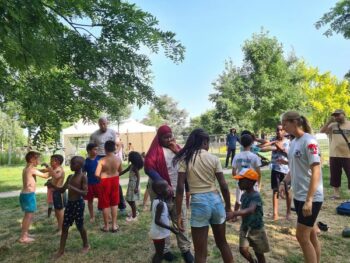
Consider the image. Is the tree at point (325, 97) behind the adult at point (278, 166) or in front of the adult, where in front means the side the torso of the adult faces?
behind

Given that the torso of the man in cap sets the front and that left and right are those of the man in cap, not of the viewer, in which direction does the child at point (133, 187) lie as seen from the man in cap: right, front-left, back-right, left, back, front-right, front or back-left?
front-right

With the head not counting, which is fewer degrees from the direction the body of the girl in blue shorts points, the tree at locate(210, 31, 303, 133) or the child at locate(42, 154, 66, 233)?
the tree

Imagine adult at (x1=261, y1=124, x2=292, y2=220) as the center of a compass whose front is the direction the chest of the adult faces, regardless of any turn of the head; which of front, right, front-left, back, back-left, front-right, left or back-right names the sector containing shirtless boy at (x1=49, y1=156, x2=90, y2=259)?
front

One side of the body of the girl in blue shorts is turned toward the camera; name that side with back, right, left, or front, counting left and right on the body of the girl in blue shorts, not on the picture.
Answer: back

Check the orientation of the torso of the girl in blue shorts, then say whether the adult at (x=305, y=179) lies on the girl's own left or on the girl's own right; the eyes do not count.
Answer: on the girl's own right

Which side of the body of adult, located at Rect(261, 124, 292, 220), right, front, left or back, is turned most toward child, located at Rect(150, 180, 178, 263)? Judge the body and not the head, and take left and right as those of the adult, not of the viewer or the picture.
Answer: front

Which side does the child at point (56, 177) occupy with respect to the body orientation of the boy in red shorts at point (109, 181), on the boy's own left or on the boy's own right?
on the boy's own left

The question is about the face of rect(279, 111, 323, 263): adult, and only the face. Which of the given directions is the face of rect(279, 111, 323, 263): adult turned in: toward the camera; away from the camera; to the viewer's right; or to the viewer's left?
to the viewer's left

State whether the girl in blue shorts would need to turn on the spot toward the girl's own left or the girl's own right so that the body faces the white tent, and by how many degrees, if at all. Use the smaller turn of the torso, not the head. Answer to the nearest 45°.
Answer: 0° — they already face it

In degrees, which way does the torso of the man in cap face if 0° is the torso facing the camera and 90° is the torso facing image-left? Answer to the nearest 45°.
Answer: approximately 0°

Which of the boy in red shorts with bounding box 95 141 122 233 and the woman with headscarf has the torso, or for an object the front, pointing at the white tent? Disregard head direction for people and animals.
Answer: the boy in red shorts
